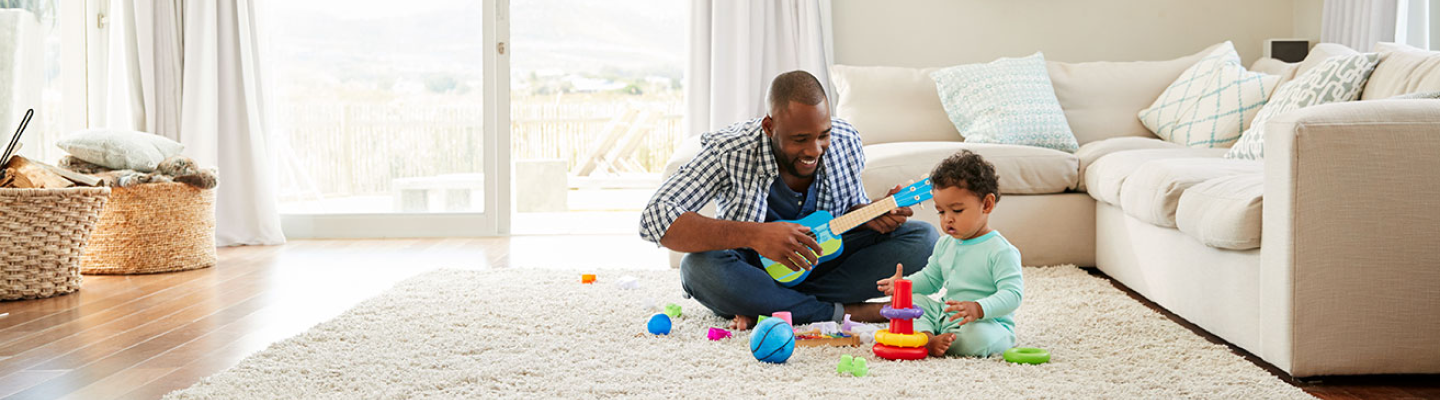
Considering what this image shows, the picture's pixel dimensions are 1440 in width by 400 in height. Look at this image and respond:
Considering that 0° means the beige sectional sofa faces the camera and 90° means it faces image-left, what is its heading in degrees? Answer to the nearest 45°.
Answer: approximately 45°

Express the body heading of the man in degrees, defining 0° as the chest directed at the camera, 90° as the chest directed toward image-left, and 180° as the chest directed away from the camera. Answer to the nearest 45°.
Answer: approximately 315°

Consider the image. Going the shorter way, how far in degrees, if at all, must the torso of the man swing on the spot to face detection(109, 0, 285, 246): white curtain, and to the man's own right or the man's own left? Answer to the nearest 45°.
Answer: approximately 180°
